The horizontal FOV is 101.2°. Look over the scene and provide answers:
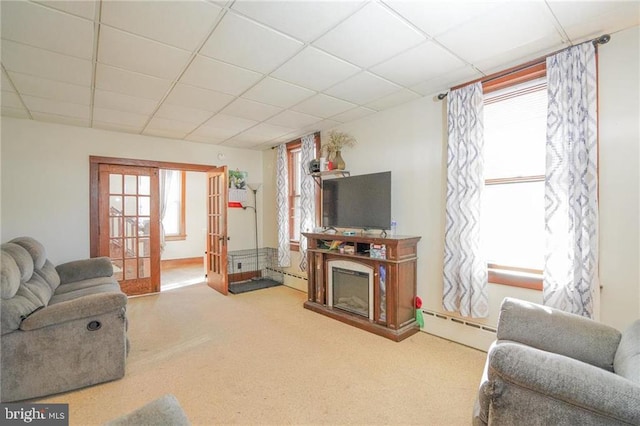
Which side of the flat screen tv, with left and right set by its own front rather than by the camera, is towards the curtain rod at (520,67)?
left

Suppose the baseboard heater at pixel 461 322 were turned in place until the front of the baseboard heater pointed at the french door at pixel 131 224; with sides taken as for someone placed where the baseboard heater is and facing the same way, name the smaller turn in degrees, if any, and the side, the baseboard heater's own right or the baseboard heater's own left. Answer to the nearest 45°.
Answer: approximately 45° to the baseboard heater's own right

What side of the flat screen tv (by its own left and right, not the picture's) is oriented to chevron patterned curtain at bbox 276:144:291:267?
right

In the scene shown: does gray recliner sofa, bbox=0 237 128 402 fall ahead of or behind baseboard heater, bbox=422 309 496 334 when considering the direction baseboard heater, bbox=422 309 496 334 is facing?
ahead

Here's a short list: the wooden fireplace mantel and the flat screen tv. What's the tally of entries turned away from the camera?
0

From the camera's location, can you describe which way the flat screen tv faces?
facing the viewer and to the left of the viewer

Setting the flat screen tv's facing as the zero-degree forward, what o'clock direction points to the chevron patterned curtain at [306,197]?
The chevron patterned curtain is roughly at 3 o'clock from the flat screen tv.

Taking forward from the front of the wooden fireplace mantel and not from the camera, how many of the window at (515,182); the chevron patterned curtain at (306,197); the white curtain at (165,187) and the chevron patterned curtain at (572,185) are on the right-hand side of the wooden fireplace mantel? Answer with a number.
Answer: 2

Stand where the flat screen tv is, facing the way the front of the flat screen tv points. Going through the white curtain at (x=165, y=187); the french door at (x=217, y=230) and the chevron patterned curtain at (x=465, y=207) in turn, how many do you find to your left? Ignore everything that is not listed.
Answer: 1

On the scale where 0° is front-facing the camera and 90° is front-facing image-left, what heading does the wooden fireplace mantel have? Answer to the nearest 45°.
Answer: approximately 45°

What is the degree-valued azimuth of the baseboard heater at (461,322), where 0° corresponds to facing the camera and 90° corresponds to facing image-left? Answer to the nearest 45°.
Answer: approximately 45°

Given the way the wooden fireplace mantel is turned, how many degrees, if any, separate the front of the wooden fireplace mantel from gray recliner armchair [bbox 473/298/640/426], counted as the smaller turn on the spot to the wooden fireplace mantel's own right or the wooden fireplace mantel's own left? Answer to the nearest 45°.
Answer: approximately 45° to the wooden fireplace mantel's own left
